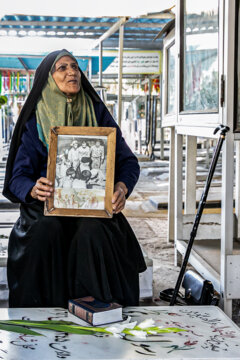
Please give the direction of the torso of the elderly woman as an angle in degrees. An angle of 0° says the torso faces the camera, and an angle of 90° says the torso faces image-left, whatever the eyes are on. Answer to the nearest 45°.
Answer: approximately 0°

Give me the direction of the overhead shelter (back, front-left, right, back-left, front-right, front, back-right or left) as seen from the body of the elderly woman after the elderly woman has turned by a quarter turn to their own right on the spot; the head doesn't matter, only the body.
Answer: right

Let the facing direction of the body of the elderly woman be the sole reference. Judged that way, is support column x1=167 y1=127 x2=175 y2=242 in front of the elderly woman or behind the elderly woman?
behind

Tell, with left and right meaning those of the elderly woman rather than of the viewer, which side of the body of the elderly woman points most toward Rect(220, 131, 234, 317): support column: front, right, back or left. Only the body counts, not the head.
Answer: left

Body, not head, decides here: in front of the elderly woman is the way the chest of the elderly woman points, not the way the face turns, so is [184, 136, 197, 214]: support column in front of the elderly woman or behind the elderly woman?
behind
